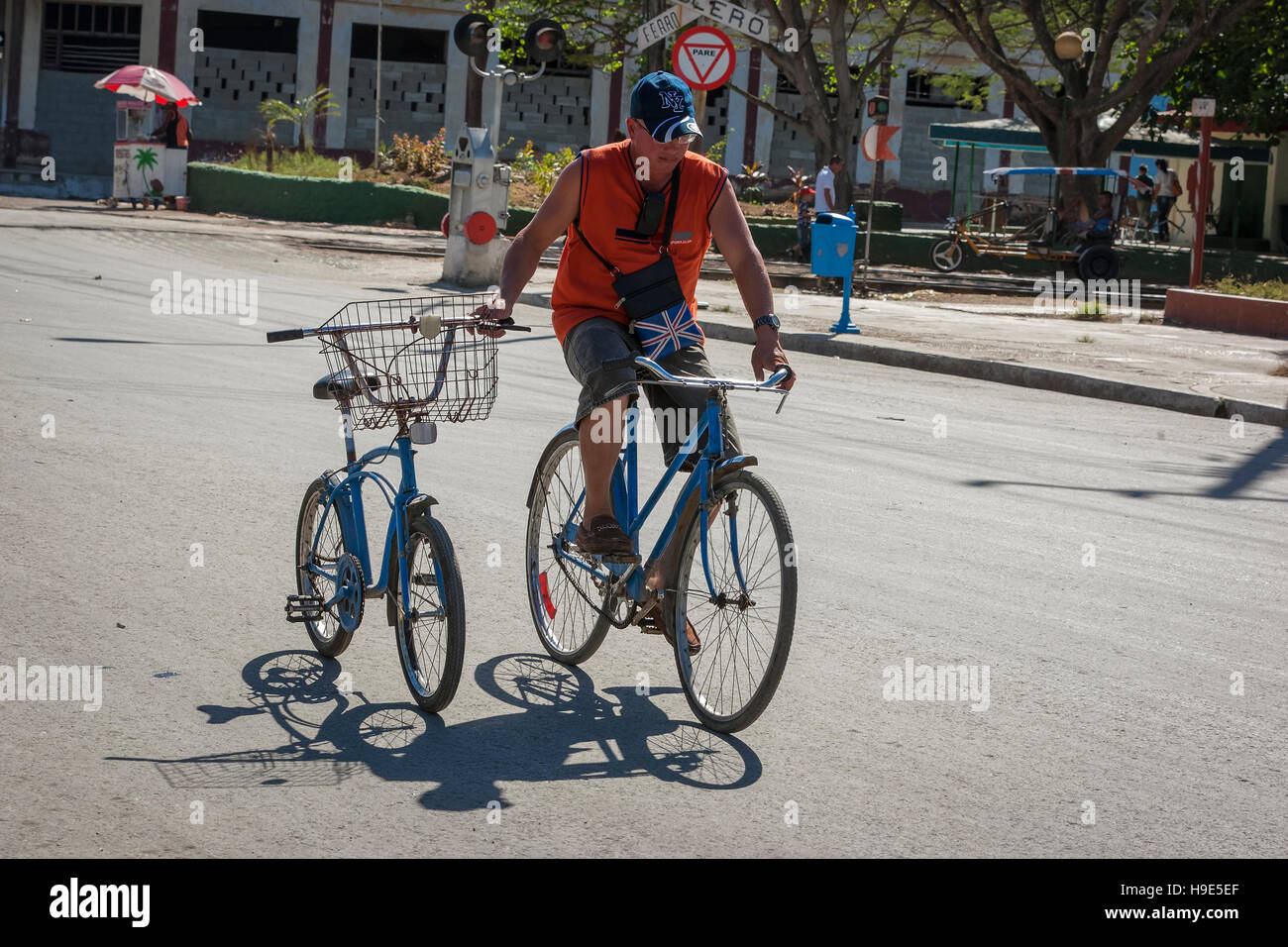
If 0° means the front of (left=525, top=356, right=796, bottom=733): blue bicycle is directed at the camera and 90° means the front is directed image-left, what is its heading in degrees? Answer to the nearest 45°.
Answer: approximately 315°

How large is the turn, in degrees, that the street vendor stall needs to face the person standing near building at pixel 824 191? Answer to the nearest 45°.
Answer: approximately 45° to its left

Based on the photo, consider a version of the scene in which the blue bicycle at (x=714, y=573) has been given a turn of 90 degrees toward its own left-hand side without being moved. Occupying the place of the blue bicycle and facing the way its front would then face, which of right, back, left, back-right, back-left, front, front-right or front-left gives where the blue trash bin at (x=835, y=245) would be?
front-left

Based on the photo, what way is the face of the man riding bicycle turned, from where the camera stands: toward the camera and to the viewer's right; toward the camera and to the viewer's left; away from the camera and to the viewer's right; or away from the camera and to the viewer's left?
toward the camera and to the viewer's right

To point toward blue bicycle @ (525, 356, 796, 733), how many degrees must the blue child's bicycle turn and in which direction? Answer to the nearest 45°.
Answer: approximately 45° to its left

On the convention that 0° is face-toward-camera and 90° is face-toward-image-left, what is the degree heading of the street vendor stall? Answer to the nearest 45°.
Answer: approximately 0°

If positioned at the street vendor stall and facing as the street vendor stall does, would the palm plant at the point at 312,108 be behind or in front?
behind

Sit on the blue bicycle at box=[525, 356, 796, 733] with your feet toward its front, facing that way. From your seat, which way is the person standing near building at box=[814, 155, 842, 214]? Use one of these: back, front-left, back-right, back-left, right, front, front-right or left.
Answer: back-left

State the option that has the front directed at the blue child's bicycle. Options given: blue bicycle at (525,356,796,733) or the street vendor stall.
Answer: the street vendor stall

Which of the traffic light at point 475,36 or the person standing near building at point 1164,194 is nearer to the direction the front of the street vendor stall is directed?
the traffic light
